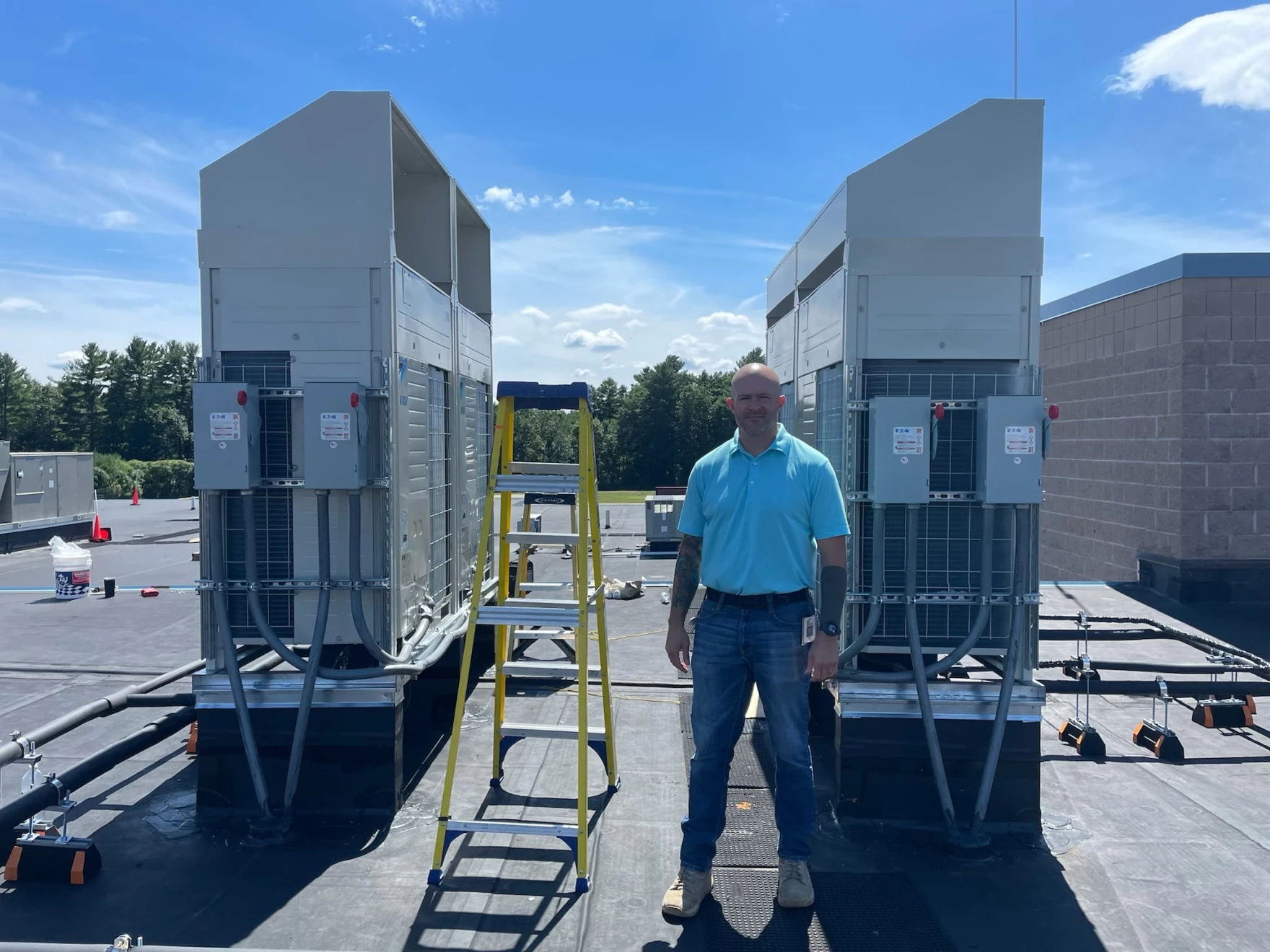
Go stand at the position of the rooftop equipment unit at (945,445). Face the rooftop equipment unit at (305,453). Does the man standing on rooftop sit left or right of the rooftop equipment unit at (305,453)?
left

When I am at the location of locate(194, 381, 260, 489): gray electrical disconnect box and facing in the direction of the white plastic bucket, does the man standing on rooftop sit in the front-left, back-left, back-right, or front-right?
back-right

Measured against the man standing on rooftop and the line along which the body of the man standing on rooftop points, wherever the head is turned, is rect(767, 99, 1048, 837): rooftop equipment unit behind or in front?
behind

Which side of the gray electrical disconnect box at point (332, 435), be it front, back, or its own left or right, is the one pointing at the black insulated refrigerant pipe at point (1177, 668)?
left

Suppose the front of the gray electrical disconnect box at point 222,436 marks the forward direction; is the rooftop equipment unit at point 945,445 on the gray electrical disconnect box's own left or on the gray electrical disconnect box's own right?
on the gray electrical disconnect box's own left

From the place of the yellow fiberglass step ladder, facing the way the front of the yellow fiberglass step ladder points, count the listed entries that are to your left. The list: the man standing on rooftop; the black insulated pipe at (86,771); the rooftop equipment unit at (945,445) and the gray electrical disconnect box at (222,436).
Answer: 2

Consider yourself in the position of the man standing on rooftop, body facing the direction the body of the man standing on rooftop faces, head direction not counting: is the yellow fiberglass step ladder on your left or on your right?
on your right

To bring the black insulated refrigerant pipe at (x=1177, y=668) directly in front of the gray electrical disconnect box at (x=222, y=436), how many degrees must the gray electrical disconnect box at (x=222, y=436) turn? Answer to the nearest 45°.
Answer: approximately 90° to its left

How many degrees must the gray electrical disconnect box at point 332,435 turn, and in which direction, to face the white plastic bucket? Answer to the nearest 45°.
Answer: approximately 180°

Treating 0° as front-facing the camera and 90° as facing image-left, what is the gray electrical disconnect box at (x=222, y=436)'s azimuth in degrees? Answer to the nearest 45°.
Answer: approximately 0°

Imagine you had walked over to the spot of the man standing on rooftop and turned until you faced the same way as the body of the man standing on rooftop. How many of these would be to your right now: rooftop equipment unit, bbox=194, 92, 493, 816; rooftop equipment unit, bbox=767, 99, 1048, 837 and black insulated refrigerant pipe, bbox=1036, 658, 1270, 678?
1

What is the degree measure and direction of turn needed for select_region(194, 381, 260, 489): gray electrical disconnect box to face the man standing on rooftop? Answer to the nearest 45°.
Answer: approximately 45° to its left
